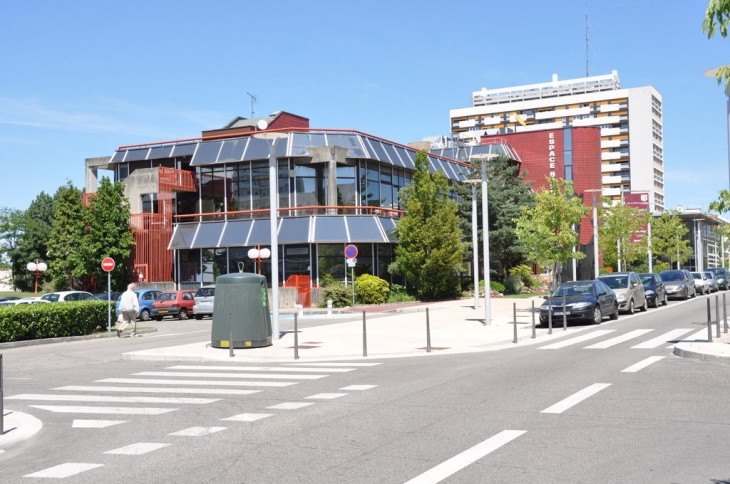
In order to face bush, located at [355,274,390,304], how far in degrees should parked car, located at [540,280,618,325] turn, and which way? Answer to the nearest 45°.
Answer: approximately 90° to its right

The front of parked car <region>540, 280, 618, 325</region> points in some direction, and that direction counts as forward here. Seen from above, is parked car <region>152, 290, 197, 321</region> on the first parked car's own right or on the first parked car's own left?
on the first parked car's own right

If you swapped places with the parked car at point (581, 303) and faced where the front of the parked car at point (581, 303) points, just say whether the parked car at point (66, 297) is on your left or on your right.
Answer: on your right

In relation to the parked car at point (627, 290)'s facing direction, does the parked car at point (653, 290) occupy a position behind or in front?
behind

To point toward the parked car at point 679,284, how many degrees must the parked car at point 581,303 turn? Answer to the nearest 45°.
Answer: approximately 135° to its right

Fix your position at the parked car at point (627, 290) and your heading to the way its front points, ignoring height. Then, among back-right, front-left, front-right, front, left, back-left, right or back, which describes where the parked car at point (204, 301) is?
front-right

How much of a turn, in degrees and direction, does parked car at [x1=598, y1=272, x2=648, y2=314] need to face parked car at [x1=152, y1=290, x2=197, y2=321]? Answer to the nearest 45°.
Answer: approximately 45° to its right

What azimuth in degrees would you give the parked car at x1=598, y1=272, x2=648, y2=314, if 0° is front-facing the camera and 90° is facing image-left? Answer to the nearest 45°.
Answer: approximately 45°
